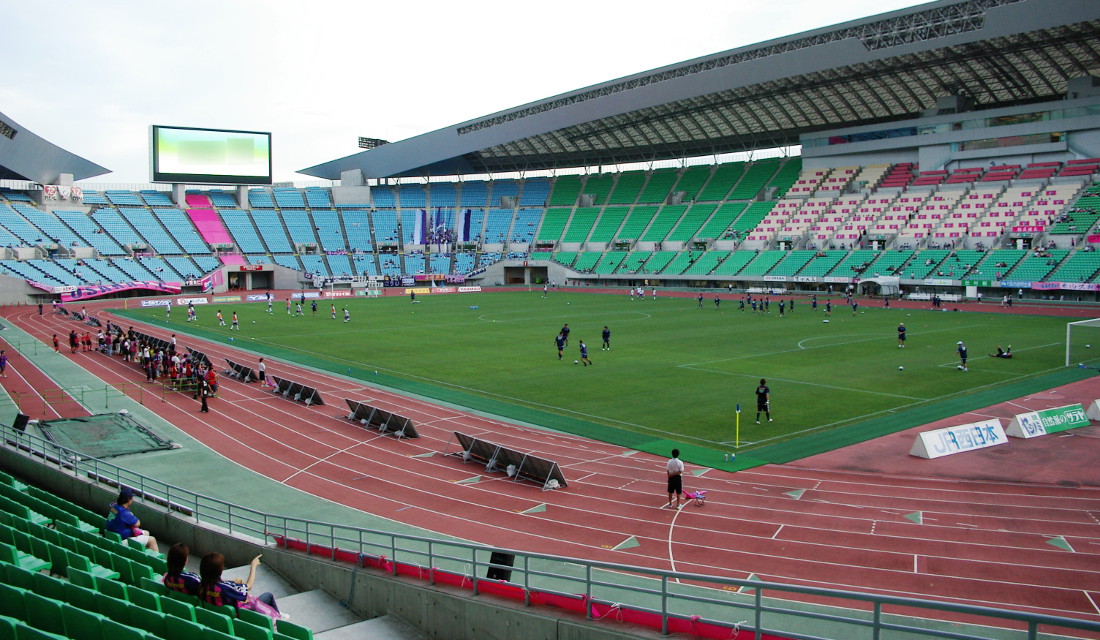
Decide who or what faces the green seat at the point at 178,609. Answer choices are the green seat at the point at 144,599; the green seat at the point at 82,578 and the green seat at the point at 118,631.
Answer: the green seat at the point at 118,631

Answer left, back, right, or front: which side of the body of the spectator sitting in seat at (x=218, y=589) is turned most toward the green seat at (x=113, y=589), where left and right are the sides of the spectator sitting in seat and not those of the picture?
left

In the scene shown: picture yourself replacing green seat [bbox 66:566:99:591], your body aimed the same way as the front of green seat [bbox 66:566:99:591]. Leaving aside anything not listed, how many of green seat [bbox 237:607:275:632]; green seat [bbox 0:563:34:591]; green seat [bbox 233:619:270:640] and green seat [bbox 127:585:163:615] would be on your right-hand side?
3

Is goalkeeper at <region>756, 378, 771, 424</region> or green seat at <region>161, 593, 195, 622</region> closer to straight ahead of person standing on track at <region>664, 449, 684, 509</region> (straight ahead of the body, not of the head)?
the goalkeeper

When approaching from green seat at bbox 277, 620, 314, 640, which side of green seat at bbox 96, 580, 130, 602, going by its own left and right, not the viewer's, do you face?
right

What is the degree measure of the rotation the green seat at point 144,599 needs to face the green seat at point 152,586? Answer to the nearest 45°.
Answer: approximately 45° to its left

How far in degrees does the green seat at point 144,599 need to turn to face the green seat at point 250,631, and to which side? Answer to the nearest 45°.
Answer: approximately 90° to its right

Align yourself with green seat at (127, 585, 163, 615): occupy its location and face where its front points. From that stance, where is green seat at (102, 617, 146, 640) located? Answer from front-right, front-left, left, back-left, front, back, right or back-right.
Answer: back-right

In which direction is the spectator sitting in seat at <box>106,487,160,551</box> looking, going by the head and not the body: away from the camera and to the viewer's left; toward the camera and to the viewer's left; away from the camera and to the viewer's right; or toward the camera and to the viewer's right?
away from the camera and to the viewer's right

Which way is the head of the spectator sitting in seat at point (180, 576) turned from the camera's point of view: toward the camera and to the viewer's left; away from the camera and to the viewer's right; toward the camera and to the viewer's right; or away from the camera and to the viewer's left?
away from the camera and to the viewer's right

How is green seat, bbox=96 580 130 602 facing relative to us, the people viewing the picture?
facing away from the viewer and to the right of the viewer

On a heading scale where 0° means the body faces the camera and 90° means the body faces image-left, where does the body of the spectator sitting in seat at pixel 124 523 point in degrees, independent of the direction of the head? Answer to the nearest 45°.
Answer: approximately 270°

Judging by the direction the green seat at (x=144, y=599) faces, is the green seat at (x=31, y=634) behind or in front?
behind
